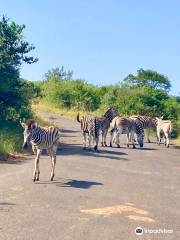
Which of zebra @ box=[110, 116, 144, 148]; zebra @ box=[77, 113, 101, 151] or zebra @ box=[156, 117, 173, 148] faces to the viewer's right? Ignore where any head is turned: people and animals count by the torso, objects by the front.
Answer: zebra @ box=[110, 116, 144, 148]

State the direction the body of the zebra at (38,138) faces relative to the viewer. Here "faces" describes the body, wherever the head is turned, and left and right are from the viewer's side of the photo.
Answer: facing the viewer and to the left of the viewer

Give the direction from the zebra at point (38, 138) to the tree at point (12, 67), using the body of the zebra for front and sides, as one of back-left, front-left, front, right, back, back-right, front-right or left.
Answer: back-right

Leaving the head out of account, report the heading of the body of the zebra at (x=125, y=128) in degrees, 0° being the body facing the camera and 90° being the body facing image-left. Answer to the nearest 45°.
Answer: approximately 270°

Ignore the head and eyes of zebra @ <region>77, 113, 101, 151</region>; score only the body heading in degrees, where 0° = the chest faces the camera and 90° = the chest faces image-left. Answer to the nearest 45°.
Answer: approximately 135°

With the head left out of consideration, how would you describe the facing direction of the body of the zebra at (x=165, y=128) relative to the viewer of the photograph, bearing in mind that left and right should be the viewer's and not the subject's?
facing away from the viewer and to the left of the viewer

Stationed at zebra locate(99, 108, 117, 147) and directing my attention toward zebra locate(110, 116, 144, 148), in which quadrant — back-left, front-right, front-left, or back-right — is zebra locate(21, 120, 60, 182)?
back-right

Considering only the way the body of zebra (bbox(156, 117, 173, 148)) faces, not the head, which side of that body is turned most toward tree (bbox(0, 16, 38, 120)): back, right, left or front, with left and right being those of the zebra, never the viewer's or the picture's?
left
